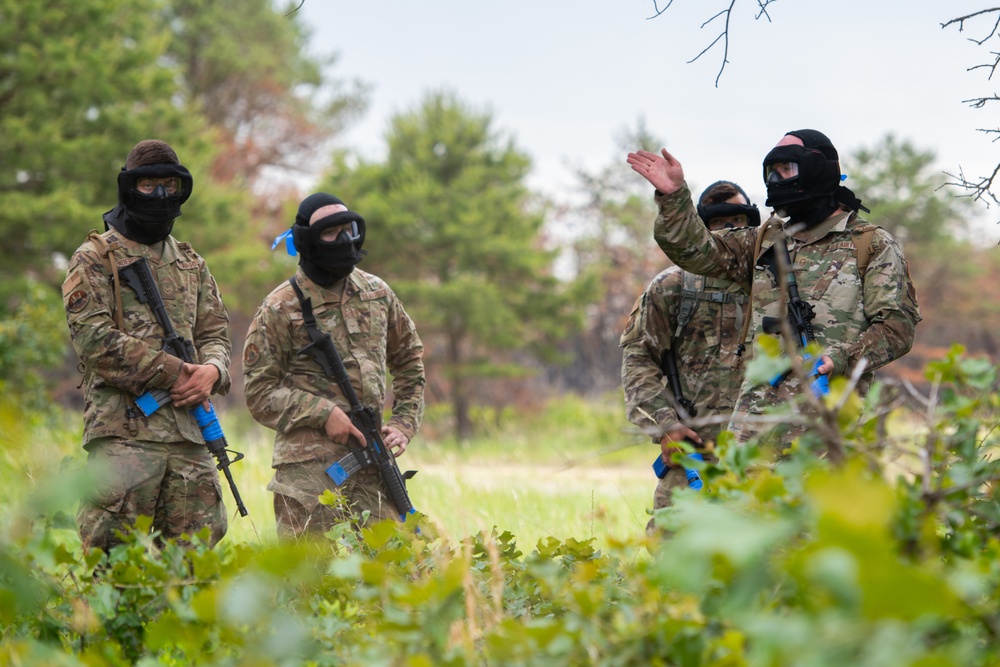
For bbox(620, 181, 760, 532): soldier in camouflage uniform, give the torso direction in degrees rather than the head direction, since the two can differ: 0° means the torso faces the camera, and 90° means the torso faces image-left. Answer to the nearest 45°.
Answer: approximately 315°

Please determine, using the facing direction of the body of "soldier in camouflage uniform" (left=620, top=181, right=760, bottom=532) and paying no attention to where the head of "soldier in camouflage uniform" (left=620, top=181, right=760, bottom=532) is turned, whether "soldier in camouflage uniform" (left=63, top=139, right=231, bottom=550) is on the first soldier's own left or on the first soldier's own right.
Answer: on the first soldier's own right

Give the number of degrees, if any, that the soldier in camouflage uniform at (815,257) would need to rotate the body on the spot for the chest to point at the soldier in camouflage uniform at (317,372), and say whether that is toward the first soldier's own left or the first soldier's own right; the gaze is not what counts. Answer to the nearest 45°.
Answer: approximately 45° to the first soldier's own right

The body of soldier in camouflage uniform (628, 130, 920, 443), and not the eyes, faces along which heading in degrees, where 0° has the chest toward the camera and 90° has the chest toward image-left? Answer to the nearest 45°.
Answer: approximately 45°

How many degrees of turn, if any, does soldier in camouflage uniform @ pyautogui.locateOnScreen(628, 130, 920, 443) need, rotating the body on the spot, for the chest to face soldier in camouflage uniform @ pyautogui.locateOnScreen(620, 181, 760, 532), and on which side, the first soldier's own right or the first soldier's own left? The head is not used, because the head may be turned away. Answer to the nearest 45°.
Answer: approximately 90° to the first soldier's own right

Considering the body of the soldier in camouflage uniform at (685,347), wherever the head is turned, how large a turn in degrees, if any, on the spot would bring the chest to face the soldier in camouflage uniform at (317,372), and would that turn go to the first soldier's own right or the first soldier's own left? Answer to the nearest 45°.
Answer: approximately 135° to the first soldier's own right
